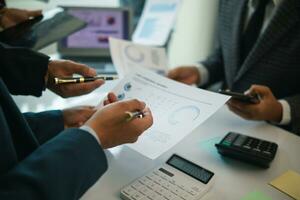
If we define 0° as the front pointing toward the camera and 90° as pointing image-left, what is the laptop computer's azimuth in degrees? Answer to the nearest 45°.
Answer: approximately 0°

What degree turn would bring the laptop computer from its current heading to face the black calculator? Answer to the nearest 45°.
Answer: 0° — it already faces it

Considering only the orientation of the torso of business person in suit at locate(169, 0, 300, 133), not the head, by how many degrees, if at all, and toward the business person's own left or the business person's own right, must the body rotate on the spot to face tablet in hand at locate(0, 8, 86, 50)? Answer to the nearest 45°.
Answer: approximately 45° to the business person's own right

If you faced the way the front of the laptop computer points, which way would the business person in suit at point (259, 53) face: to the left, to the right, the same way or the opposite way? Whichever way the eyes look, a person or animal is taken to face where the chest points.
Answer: to the right

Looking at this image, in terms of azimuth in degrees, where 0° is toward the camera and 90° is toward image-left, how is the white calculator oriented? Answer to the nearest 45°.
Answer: approximately 45°

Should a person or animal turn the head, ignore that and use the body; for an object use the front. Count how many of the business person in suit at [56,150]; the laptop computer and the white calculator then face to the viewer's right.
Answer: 1

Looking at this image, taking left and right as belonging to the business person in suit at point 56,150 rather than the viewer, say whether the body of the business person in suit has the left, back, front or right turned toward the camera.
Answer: right

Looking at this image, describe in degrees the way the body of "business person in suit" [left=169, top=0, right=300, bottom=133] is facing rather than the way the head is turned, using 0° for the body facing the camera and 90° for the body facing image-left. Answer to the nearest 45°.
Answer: approximately 45°
